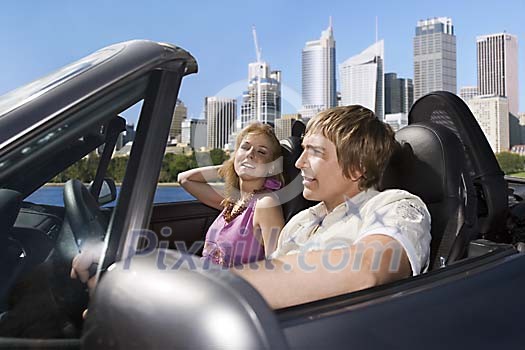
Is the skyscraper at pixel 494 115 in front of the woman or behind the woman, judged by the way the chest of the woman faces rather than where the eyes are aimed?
behind

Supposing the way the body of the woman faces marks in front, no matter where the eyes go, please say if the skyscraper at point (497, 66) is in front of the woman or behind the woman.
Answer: behind

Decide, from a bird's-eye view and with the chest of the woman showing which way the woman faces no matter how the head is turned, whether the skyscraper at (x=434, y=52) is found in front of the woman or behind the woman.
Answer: behind

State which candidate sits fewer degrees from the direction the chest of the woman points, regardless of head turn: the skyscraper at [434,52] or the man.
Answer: the man

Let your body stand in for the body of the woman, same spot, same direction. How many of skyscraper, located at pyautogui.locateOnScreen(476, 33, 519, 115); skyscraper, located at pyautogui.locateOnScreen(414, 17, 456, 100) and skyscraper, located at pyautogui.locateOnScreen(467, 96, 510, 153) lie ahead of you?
0

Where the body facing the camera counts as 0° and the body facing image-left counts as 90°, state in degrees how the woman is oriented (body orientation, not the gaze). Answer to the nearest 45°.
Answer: approximately 45°

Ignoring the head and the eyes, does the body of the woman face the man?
no

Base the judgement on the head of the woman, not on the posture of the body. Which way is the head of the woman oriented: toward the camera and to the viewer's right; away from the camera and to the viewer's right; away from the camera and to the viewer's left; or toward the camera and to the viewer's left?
toward the camera and to the viewer's left
